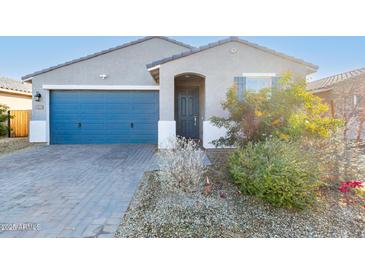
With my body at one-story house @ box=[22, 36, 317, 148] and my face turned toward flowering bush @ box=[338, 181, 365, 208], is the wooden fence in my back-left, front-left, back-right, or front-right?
back-right

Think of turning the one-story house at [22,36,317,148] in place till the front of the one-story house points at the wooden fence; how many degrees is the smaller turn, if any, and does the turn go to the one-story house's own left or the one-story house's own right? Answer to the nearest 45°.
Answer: approximately 135° to the one-story house's own right

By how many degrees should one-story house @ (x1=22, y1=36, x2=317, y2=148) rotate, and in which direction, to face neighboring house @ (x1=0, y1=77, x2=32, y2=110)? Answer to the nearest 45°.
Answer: approximately 135° to its right

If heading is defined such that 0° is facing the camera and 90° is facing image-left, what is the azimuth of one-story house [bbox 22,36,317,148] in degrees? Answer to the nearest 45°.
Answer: approximately 0°
